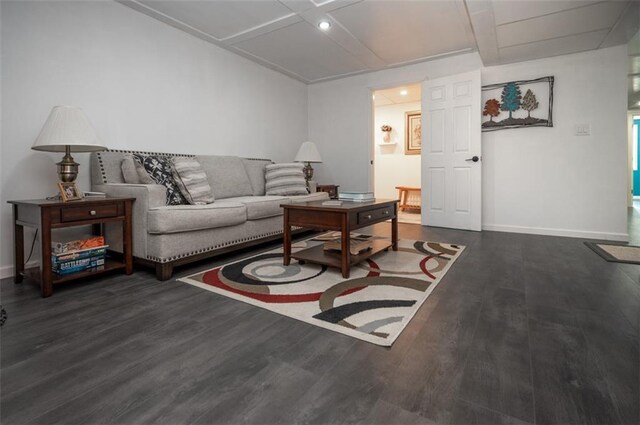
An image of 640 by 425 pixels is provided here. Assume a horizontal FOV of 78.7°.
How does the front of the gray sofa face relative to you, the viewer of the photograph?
facing the viewer and to the right of the viewer

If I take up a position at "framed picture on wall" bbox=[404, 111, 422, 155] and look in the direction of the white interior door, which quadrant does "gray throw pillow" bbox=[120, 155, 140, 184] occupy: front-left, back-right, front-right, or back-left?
front-right

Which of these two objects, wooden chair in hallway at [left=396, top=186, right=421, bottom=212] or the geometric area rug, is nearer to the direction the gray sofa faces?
the geometric area rug

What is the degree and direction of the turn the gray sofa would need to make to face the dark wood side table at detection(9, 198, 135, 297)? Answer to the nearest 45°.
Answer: approximately 135° to its right

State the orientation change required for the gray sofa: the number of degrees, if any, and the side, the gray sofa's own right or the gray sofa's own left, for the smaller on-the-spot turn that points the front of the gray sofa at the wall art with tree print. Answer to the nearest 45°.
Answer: approximately 45° to the gray sofa's own left

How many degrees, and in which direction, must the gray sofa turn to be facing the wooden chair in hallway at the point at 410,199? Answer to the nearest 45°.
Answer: approximately 90° to its left

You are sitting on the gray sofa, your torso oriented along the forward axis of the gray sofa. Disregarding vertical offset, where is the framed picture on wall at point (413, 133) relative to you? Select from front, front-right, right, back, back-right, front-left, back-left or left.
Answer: left

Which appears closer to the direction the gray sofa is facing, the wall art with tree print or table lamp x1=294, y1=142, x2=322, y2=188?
the wall art with tree print

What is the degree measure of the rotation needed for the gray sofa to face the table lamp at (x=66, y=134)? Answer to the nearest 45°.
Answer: approximately 135° to its right

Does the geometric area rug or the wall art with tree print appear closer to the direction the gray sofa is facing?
the geometric area rug
